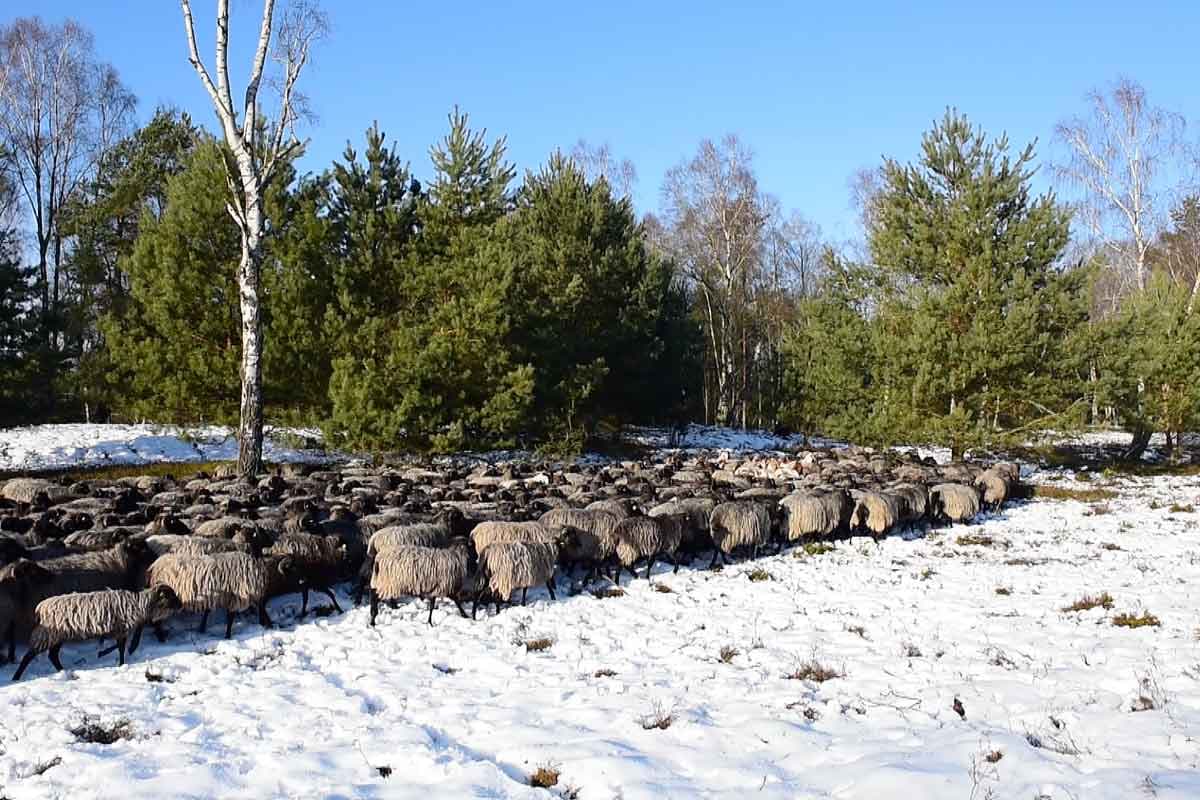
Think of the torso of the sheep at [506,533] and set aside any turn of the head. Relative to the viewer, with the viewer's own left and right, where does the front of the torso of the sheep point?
facing to the right of the viewer

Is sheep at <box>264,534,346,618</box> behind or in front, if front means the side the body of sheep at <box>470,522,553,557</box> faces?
behind

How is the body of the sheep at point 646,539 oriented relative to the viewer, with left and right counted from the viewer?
facing to the right of the viewer

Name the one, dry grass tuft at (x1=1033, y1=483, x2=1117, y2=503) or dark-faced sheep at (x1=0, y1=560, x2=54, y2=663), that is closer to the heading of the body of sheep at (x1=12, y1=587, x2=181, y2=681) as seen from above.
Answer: the dry grass tuft

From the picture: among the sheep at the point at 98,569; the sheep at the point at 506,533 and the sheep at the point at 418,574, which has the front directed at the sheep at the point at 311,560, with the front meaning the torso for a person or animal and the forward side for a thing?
the sheep at the point at 98,569

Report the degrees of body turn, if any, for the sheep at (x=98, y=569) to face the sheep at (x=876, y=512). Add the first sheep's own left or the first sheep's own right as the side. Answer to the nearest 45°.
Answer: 0° — it already faces it

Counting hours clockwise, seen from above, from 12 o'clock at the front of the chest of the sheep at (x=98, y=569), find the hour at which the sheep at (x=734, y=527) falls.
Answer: the sheep at (x=734, y=527) is roughly at 12 o'clock from the sheep at (x=98, y=569).

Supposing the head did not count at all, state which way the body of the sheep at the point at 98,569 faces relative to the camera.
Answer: to the viewer's right
